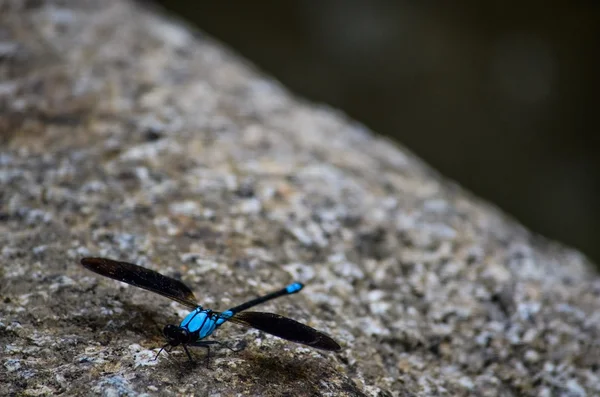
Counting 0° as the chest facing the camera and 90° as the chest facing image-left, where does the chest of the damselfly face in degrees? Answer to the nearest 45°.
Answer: approximately 45°
